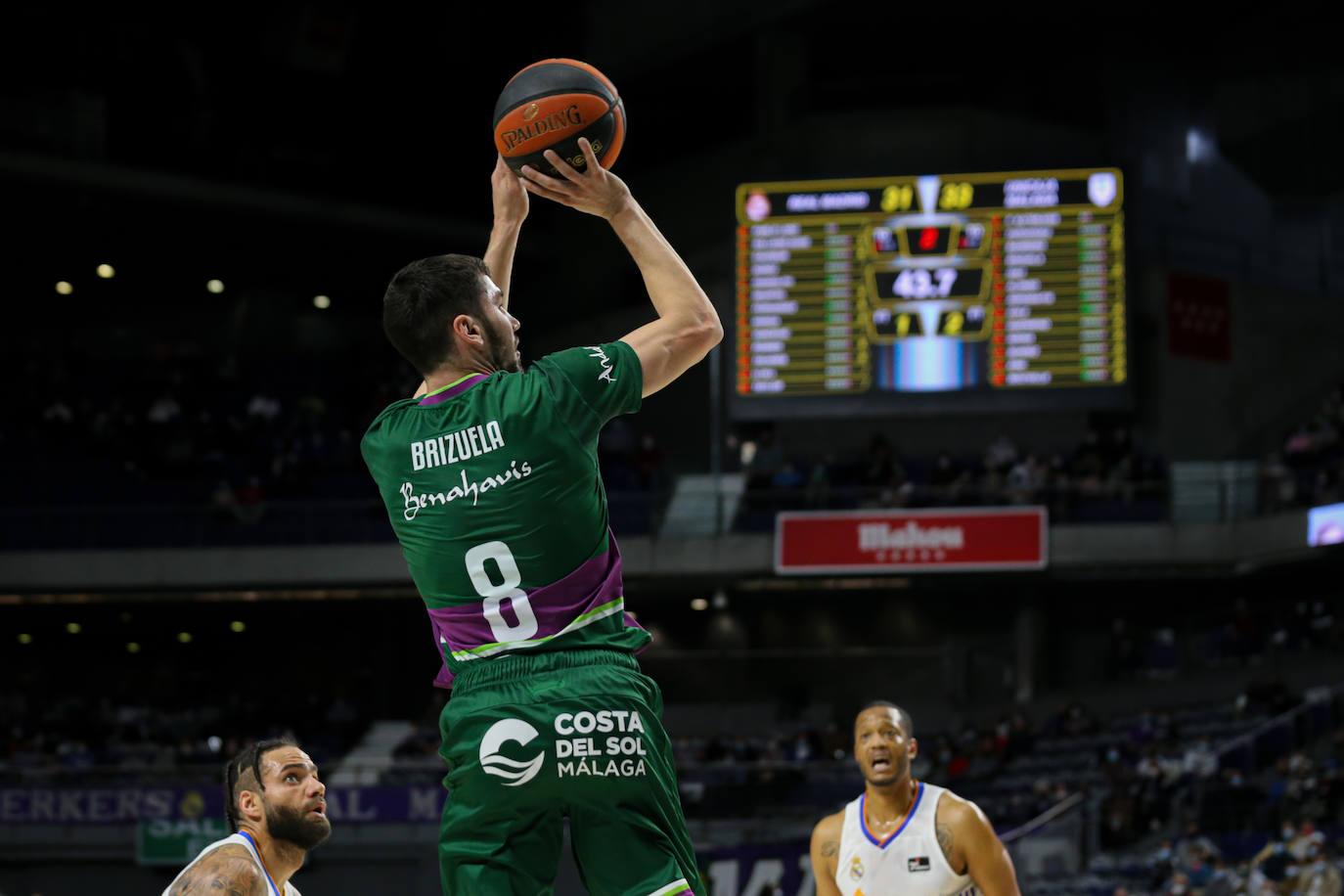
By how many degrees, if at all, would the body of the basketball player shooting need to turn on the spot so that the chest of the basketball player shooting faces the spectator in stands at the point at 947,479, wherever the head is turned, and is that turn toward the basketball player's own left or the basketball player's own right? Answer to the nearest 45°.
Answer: approximately 45° to the basketball player's own left

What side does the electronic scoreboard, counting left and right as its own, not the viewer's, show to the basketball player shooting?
front

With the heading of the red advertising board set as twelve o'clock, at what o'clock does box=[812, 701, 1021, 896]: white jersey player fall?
The white jersey player is roughly at 12 o'clock from the red advertising board.

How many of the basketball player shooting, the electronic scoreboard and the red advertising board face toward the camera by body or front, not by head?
2

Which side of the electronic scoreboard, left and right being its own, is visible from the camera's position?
front

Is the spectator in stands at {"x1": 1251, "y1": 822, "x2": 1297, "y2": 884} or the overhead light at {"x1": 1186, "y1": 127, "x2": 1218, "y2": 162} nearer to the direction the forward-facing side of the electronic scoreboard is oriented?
the spectator in stands

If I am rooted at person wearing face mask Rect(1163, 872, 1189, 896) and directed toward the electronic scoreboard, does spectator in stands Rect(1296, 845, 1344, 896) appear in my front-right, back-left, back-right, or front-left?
back-right

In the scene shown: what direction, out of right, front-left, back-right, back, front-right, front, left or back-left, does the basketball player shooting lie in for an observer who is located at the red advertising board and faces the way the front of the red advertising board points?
front

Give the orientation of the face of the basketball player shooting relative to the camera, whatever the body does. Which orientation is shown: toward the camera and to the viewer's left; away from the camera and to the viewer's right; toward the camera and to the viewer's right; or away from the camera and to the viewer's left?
away from the camera and to the viewer's right

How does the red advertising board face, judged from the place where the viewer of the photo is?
facing the viewer

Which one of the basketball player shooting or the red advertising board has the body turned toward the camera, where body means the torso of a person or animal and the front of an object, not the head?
the red advertising board

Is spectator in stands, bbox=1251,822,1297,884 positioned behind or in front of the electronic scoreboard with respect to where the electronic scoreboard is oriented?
in front

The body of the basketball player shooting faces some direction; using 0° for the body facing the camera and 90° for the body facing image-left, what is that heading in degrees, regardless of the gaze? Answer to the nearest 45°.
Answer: approximately 225°
